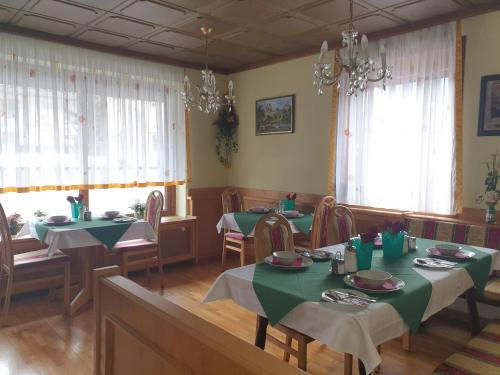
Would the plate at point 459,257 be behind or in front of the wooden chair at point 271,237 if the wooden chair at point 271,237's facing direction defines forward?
in front

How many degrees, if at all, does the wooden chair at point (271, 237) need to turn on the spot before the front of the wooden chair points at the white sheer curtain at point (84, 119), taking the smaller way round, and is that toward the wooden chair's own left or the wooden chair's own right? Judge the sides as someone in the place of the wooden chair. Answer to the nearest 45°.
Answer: approximately 180°

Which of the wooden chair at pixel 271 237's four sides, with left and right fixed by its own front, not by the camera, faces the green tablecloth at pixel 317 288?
front

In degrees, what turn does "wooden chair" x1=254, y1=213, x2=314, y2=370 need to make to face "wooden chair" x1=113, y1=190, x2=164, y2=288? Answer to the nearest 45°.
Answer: approximately 180°

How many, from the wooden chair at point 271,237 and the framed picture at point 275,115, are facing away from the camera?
0

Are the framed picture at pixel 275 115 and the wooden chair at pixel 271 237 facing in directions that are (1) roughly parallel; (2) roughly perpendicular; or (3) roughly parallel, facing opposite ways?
roughly perpendicular

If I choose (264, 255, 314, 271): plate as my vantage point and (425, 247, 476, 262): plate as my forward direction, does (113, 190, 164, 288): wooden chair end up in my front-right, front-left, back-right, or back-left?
back-left

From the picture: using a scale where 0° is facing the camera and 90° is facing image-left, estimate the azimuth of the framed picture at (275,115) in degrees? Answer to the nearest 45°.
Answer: approximately 45°

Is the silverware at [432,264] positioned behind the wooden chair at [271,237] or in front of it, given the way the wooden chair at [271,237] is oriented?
in front

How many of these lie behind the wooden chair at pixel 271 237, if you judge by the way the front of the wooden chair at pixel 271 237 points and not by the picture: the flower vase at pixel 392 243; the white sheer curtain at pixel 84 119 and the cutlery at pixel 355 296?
1

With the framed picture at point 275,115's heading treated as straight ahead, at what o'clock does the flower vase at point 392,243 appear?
The flower vase is roughly at 10 o'clock from the framed picture.

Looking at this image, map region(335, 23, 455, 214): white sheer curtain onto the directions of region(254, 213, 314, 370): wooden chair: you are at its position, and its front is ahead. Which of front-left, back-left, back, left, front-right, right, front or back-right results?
left
